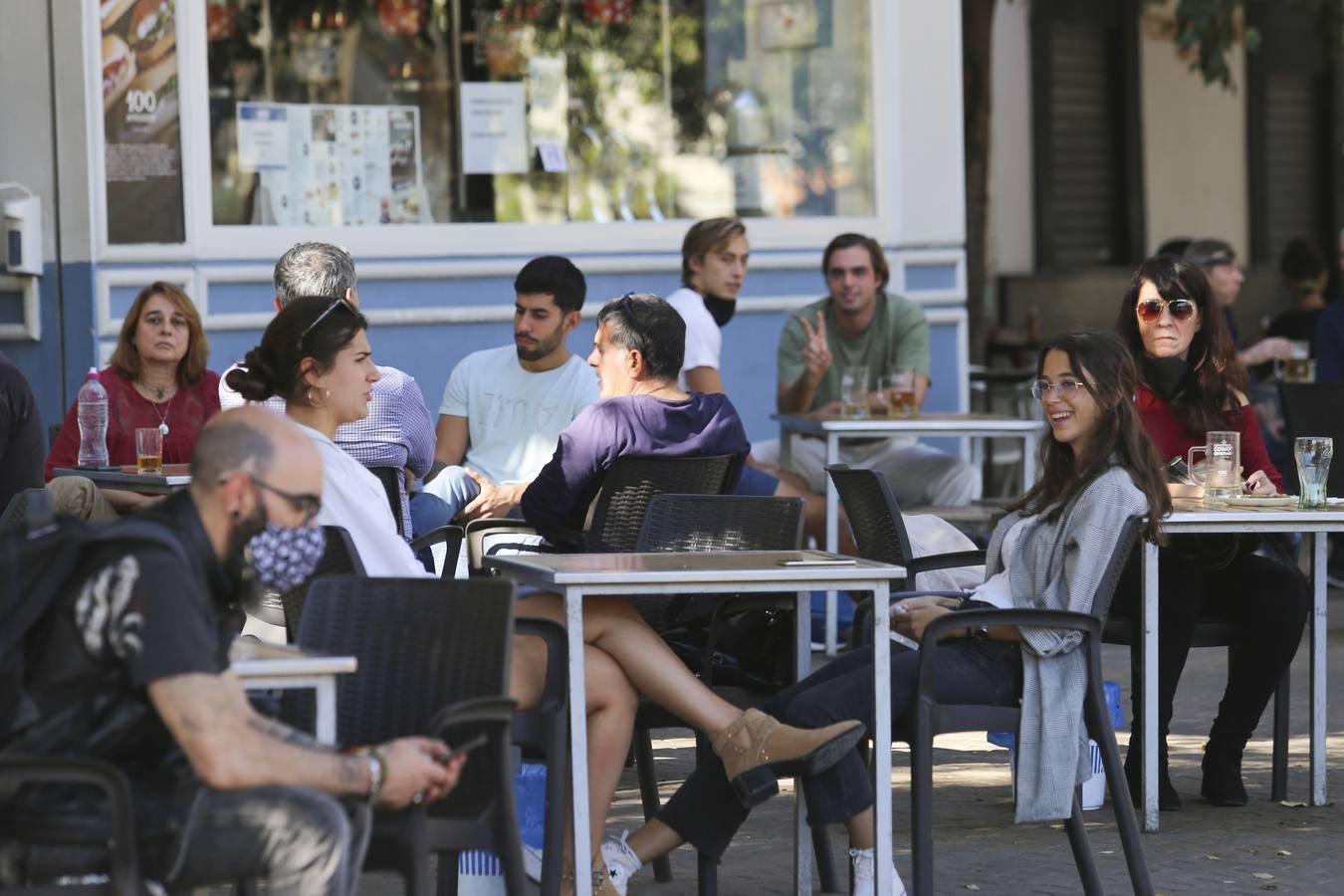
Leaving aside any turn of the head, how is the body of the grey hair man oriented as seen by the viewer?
away from the camera

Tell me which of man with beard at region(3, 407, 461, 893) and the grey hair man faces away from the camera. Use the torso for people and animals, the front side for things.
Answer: the grey hair man

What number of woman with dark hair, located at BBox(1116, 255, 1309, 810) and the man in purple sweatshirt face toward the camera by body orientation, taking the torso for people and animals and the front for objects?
1

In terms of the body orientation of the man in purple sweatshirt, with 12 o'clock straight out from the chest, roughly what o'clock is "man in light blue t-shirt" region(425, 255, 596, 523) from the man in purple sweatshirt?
The man in light blue t-shirt is roughly at 1 o'clock from the man in purple sweatshirt.

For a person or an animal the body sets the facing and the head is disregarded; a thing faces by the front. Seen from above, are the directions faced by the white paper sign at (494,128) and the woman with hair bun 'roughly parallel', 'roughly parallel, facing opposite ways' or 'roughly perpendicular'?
roughly perpendicular

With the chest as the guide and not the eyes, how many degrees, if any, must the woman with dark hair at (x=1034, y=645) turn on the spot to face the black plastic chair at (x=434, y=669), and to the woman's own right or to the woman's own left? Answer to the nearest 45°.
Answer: approximately 45° to the woman's own left

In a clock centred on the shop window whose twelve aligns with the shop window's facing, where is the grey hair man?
The grey hair man is roughly at 12 o'clock from the shop window.

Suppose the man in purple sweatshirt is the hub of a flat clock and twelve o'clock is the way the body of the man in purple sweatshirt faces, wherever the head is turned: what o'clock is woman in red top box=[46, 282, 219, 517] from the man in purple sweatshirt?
The woman in red top is roughly at 12 o'clock from the man in purple sweatshirt.

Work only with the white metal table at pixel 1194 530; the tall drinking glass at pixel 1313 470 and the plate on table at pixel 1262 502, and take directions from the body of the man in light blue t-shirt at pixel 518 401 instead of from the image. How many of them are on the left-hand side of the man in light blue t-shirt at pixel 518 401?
3

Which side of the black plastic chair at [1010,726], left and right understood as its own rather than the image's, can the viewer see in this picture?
left

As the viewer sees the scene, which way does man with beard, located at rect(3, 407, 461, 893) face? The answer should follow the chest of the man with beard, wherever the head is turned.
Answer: to the viewer's right
